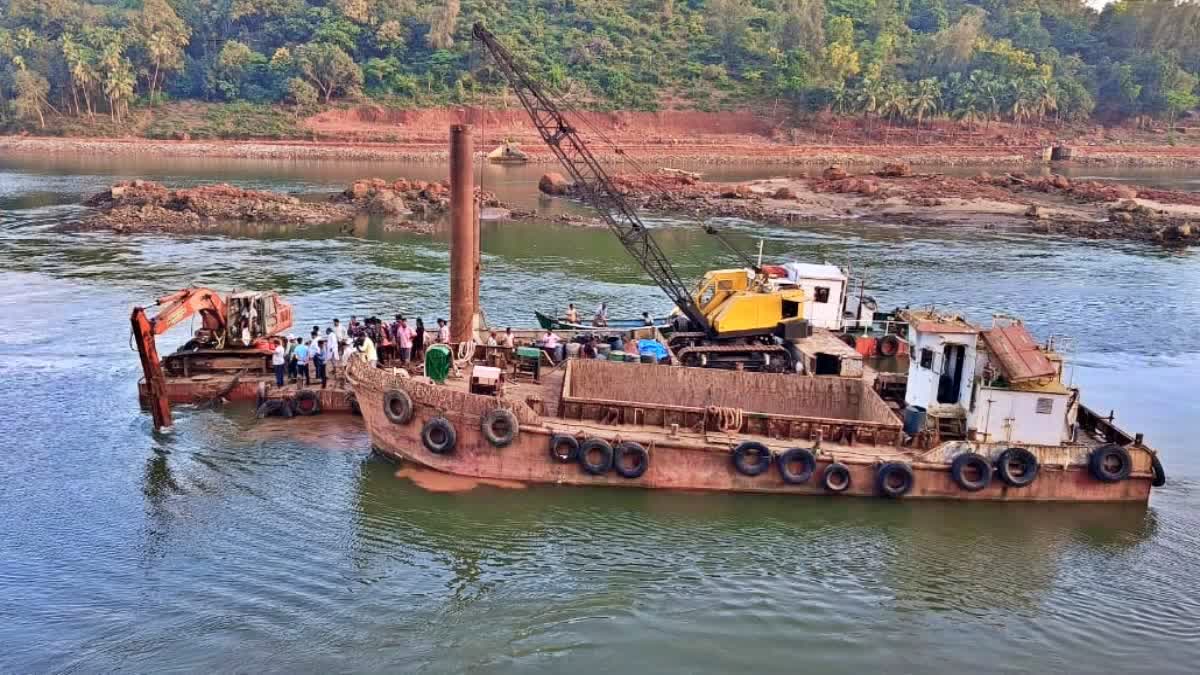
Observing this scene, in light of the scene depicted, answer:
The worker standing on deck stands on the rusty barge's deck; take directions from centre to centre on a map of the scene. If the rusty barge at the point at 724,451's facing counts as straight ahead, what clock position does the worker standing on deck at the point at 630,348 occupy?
The worker standing on deck is roughly at 2 o'clock from the rusty barge.

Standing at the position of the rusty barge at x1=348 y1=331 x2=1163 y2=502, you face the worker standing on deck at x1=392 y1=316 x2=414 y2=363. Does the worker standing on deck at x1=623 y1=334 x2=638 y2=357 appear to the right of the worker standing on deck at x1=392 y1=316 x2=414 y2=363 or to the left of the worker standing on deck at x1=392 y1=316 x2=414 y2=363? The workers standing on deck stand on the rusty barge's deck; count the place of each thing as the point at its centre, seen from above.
right

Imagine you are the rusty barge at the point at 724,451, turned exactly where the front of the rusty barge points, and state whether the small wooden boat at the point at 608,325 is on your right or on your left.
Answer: on your right

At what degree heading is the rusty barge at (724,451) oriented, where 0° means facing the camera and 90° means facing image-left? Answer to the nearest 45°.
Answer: approximately 90°

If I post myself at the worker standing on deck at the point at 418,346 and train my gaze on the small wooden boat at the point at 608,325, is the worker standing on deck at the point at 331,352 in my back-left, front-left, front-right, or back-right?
back-left

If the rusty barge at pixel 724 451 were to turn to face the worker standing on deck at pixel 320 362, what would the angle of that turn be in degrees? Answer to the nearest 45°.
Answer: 0° — it already faces them
